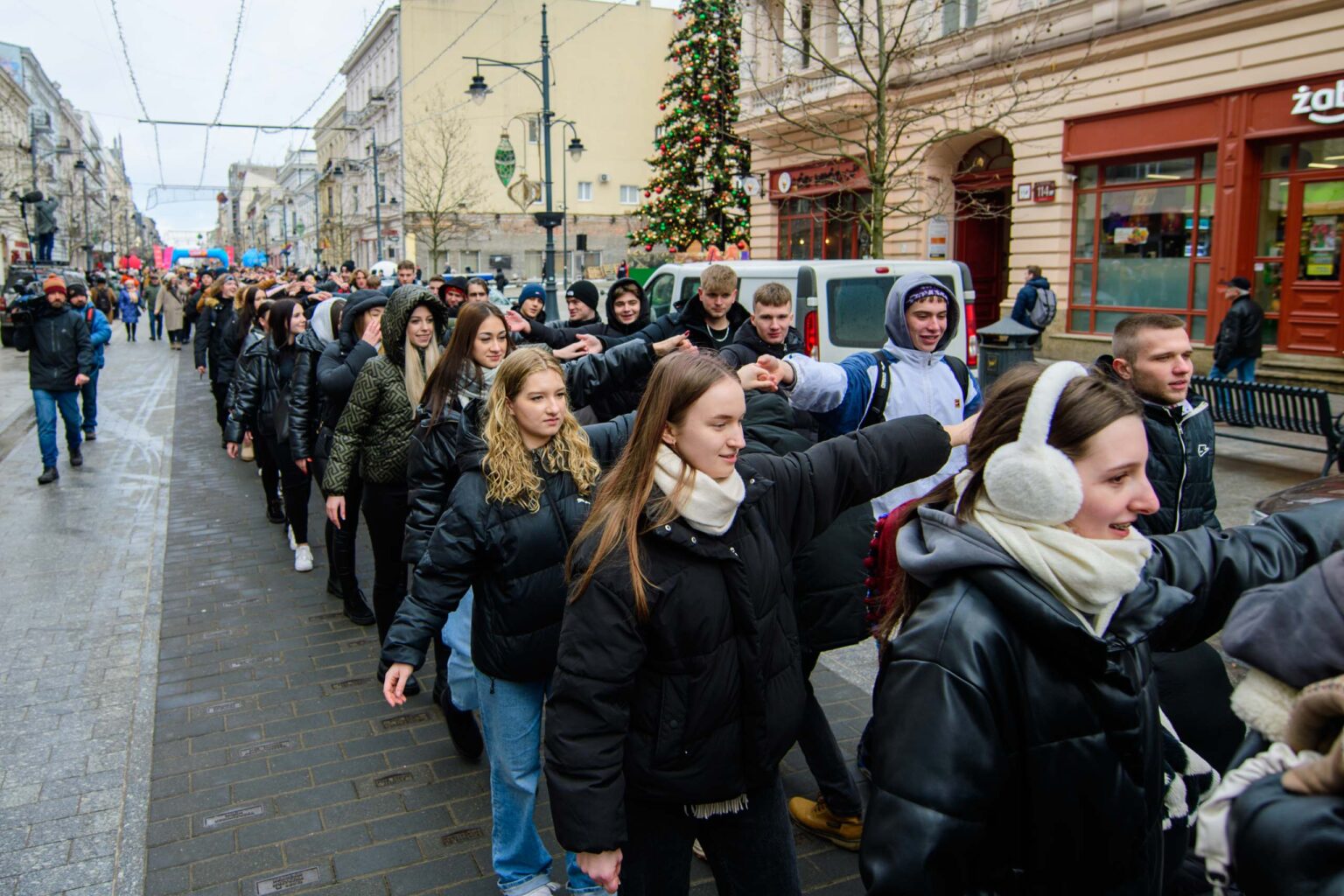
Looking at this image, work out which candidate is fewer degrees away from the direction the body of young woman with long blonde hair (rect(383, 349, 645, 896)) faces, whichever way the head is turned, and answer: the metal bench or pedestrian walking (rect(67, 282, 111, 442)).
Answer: the metal bench

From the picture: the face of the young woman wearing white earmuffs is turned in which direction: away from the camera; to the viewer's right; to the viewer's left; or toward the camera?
to the viewer's right

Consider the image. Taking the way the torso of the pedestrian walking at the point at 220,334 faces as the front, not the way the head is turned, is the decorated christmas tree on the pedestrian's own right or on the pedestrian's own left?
on the pedestrian's own left

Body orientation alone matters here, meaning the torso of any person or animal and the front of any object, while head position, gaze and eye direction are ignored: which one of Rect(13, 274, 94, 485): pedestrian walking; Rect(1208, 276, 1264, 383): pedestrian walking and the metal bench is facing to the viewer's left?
Rect(1208, 276, 1264, 383): pedestrian walking

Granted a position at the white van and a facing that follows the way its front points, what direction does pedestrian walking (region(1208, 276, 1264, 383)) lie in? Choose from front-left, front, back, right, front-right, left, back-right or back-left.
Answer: right

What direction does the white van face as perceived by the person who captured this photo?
facing away from the viewer and to the left of the viewer

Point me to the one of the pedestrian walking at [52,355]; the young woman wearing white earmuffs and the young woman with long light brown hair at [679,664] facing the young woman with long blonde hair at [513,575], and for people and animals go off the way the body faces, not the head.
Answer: the pedestrian walking

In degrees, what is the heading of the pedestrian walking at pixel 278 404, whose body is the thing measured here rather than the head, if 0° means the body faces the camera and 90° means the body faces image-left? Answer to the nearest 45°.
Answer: approximately 315°

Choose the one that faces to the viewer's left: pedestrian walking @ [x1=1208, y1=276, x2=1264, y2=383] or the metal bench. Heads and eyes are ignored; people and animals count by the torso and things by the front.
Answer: the pedestrian walking

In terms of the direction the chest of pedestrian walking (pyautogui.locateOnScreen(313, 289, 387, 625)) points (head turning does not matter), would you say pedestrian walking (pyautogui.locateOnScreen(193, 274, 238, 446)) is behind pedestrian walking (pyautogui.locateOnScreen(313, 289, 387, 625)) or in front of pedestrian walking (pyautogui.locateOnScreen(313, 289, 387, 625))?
behind

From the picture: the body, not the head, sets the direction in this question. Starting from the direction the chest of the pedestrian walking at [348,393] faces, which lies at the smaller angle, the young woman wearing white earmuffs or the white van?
the young woman wearing white earmuffs

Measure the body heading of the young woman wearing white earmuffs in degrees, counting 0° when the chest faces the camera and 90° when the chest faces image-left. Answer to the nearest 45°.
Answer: approximately 315°
